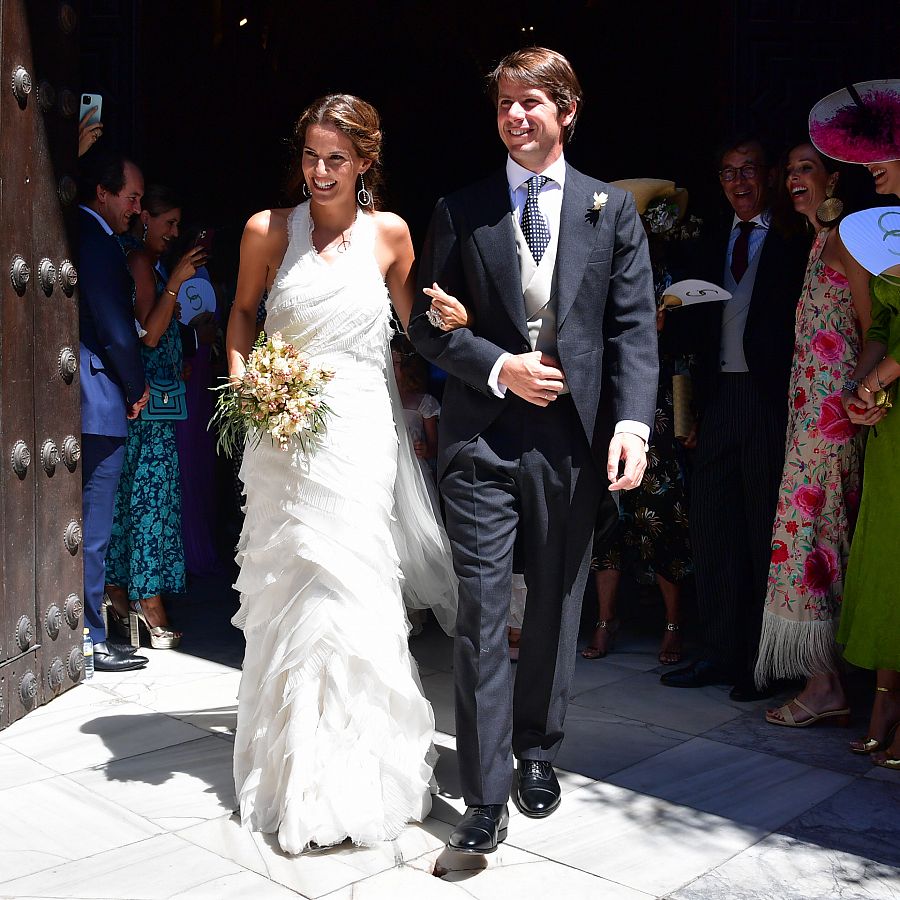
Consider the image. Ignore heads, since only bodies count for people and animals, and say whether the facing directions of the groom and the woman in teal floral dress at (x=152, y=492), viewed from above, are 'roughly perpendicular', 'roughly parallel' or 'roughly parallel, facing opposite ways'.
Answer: roughly perpendicular

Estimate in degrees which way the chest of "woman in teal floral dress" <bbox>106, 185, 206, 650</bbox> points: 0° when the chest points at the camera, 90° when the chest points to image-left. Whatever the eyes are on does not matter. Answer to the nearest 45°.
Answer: approximately 270°

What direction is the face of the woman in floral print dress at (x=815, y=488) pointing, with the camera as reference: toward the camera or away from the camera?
toward the camera

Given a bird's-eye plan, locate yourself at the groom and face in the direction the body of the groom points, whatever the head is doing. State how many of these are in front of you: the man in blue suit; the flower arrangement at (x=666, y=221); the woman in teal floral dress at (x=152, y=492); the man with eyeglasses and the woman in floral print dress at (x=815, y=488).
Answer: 0

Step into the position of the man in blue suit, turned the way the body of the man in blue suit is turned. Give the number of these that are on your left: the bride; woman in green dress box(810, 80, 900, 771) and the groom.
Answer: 0

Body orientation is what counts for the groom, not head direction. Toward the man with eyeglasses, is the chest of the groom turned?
no

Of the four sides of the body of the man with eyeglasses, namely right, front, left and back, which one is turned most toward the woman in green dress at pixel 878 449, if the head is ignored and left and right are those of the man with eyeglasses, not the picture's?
left

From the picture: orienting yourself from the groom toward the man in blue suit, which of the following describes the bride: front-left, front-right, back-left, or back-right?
front-left

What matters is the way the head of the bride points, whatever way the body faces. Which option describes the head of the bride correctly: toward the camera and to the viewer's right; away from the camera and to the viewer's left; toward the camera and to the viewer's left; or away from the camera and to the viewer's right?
toward the camera and to the viewer's left

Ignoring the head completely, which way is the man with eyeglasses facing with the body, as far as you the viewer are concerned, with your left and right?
facing the viewer and to the left of the viewer

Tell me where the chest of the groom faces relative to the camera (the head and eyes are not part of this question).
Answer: toward the camera

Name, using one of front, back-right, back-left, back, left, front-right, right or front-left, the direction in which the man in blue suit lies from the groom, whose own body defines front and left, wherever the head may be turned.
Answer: back-right

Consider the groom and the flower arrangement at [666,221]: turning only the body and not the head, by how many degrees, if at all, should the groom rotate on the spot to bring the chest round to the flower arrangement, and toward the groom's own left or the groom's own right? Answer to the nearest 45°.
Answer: approximately 180°

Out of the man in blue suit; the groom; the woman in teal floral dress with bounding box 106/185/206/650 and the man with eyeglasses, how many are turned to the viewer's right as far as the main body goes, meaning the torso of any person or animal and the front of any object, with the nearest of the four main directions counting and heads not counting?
2

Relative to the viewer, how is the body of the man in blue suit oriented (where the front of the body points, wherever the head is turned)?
to the viewer's right

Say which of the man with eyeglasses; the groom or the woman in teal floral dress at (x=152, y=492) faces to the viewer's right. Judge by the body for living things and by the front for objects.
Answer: the woman in teal floral dress

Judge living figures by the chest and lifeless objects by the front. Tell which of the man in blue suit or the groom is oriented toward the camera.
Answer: the groom

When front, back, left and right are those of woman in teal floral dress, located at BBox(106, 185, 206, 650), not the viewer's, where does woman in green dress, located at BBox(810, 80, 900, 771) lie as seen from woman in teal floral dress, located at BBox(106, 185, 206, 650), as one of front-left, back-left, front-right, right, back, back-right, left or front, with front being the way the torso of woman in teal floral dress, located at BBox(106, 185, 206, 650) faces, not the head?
front-right
